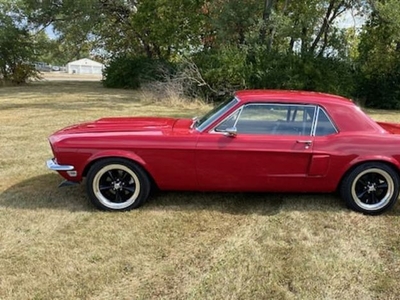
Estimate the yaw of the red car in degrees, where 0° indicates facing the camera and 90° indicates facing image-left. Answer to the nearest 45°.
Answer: approximately 90°

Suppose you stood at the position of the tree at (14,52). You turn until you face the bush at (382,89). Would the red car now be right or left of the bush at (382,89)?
right

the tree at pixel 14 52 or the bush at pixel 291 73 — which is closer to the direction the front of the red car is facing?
the tree

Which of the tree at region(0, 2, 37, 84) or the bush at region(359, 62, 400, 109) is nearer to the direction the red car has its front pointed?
the tree

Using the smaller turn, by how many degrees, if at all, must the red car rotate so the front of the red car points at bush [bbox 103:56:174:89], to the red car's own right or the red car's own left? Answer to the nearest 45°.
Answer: approximately 90° to the red car's own right

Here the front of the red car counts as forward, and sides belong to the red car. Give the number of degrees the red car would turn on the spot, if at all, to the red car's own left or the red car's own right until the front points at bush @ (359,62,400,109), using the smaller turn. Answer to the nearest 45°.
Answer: approximately 135° to the red car's own right

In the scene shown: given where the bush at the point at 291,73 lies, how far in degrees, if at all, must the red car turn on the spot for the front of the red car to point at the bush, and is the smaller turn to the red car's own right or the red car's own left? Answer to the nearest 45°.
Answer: approximately 90° to the red car's own right
